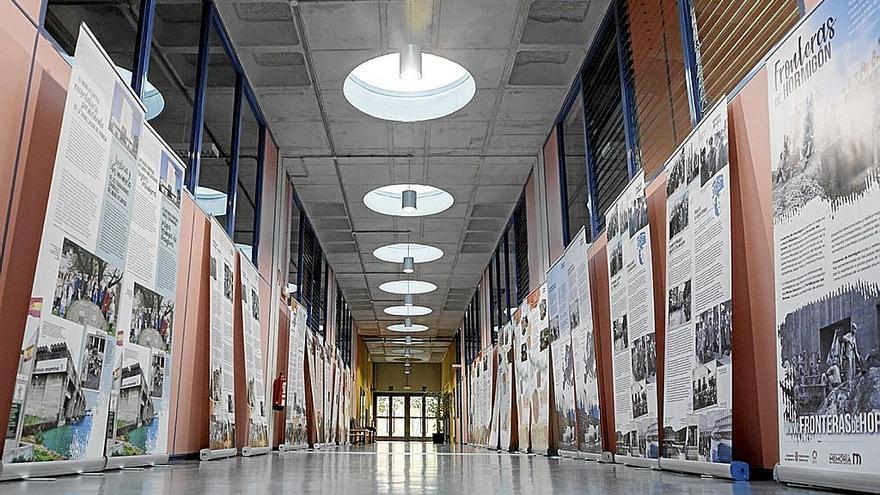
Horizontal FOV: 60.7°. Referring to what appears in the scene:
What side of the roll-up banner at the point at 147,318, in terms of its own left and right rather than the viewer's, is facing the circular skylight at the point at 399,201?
left

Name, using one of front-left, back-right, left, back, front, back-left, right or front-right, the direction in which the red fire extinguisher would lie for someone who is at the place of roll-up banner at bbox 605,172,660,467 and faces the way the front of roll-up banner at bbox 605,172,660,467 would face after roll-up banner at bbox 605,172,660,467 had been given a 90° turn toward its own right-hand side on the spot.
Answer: front

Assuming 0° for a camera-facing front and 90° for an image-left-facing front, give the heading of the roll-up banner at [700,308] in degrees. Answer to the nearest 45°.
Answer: approximately 45°

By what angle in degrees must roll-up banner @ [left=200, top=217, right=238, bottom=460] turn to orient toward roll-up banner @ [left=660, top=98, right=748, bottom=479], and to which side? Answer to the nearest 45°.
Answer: approximately 45° to its right

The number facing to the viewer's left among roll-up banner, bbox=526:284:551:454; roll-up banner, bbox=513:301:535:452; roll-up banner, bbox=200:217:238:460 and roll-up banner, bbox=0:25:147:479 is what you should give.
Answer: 2

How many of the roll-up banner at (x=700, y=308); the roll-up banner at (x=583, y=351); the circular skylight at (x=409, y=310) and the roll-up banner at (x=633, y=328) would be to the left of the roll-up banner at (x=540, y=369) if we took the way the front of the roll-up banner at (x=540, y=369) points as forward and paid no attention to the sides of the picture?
3

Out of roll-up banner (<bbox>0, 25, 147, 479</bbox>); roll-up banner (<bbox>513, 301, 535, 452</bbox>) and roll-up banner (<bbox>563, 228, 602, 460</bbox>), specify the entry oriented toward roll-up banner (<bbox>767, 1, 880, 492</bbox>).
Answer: roll-up banner (<bbox>0, 25, 147, 479</bbox>)

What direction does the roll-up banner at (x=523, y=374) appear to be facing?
to the viewer's left

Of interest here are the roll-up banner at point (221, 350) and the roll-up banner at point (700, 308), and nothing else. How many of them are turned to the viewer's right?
1

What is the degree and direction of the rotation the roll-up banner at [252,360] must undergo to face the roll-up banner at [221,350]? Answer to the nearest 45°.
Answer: approximately 90° to its right

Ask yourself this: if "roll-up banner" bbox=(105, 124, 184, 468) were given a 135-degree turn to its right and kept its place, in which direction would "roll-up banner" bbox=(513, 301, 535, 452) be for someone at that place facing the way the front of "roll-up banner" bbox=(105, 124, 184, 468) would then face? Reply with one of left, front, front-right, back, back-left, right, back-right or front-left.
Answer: back-right

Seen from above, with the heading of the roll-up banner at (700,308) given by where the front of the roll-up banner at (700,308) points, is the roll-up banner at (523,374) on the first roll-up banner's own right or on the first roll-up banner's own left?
on the first roll-up banner's own right

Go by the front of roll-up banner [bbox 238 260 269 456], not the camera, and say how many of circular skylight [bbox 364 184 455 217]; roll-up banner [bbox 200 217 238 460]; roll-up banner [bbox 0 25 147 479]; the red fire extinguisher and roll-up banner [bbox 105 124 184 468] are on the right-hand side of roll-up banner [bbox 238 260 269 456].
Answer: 3

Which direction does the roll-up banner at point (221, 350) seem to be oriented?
to the viewer's right

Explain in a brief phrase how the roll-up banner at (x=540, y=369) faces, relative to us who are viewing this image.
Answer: facing to the left of the viewer

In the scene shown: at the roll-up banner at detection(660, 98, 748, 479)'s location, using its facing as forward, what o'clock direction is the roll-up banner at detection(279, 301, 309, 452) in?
the roll-up banner at detection(279, 301, 309, 452) is roughly at 3 o'clock from the roll-up banner at detection(660, 98, 748, 479).
